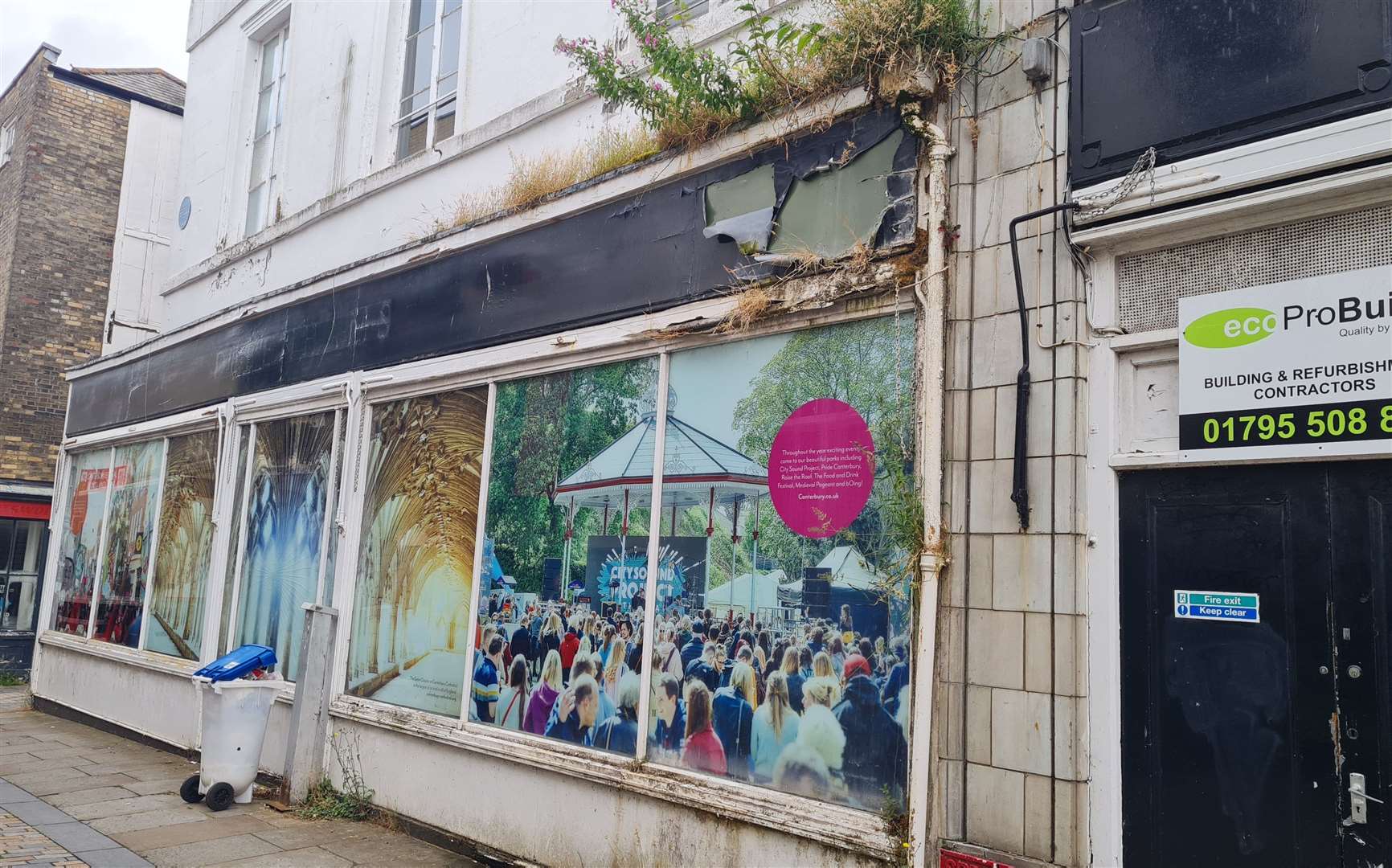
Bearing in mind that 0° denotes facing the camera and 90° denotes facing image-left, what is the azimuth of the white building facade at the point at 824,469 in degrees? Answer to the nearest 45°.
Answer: approximately 45°

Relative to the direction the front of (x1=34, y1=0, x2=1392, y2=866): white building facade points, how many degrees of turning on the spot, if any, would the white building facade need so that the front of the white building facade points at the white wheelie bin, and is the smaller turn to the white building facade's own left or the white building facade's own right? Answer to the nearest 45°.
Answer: approximately 90° to the white building facade's own right
